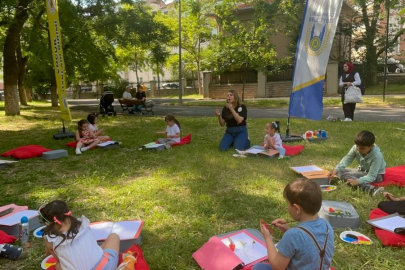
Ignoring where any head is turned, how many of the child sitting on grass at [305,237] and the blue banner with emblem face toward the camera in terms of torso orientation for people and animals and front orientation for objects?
1

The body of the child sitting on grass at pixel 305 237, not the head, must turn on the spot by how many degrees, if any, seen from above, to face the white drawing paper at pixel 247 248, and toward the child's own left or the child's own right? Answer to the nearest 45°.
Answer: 0° — they already face it

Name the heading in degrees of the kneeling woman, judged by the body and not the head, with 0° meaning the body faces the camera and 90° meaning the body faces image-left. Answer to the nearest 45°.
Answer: approximately 45°

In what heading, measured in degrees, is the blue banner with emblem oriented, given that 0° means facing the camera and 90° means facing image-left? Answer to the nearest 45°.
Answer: approximately 0°

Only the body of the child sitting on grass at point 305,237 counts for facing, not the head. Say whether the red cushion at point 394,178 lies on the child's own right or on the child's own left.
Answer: on the child's own right

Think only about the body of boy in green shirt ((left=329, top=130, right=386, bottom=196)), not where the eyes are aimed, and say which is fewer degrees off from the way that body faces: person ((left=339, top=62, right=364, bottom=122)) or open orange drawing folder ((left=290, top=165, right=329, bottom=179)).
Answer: the open orange drawing folder

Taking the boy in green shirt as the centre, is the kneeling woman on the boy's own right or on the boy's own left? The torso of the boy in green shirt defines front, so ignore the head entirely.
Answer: on the boy's own right

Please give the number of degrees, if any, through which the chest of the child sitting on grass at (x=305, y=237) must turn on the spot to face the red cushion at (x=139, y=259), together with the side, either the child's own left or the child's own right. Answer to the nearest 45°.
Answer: approximately 45° to the child's own left

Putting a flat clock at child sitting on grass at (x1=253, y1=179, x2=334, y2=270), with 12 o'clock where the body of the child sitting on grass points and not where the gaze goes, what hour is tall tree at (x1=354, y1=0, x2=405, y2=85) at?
The tall tree is roughly at 2 o'clock from the child sitting on grass.

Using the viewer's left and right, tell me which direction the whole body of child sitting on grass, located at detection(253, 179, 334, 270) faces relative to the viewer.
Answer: facing away from the viewer and to the left of the viewer

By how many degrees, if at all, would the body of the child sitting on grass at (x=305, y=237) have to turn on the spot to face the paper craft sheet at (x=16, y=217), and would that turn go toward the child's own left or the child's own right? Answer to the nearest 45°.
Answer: approximately 45° to the child's own left

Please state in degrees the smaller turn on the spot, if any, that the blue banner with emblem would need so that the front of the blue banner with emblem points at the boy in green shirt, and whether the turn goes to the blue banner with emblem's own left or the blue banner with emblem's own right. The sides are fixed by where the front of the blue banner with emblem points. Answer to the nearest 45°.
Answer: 0° — it already faces them
